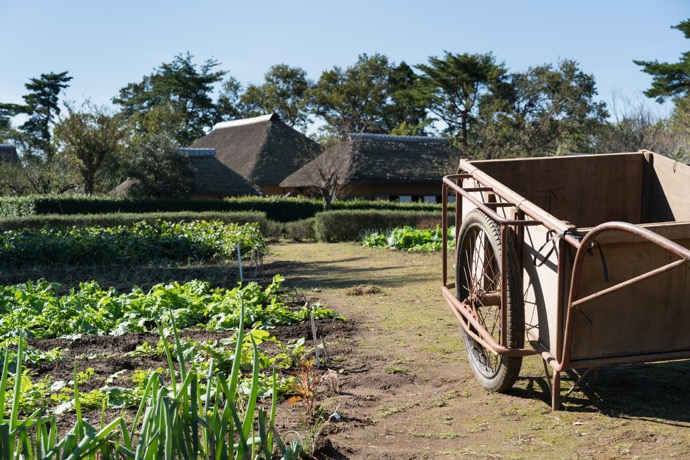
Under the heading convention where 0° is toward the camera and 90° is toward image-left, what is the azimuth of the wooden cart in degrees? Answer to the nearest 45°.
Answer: approximately 315°

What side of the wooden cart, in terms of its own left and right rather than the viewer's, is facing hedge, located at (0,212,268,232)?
back

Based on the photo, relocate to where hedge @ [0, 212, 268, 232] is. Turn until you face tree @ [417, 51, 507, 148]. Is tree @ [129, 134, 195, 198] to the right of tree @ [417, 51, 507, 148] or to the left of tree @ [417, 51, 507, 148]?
left

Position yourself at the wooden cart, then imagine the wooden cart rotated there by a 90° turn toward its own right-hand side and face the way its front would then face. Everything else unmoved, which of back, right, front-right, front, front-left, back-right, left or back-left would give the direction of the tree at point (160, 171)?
right

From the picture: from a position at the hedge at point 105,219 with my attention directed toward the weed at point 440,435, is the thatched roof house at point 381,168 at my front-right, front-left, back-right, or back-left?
back-left

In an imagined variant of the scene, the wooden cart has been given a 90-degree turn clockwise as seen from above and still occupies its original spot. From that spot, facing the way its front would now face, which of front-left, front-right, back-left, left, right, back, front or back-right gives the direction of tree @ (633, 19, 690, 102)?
back-right

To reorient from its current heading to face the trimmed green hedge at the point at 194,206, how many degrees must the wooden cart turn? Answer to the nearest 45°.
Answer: approximately 180°
